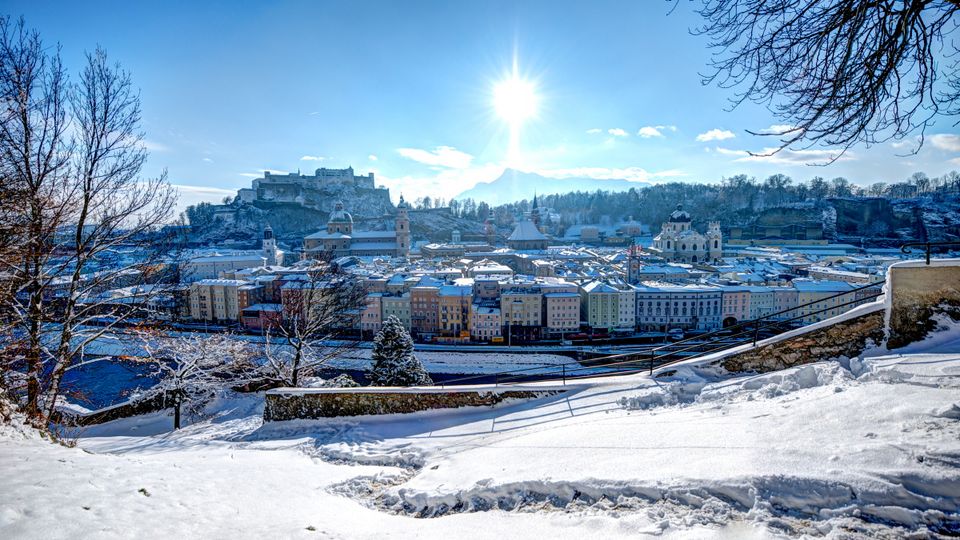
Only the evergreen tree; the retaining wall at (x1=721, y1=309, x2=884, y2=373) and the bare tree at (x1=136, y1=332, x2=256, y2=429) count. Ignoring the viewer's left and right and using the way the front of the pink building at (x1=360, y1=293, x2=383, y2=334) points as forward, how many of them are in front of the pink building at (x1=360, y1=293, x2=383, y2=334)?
3

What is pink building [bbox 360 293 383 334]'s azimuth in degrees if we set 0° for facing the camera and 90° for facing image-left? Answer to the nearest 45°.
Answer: approximately 0°

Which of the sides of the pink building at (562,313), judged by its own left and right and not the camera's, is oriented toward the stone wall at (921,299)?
front

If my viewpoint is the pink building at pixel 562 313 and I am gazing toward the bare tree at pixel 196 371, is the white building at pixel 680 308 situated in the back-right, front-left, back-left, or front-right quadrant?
back-left

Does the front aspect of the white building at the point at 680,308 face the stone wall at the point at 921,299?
yes

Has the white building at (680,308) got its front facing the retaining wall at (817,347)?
yes

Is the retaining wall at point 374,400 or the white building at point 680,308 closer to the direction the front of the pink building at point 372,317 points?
the retaining wall

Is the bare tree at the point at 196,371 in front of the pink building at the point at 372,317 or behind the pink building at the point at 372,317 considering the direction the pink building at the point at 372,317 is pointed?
in front

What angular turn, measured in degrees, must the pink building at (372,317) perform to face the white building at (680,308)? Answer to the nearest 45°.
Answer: approximately 90° to its left

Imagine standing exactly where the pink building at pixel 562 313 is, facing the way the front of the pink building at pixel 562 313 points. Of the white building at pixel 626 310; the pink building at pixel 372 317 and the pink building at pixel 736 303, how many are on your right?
1
